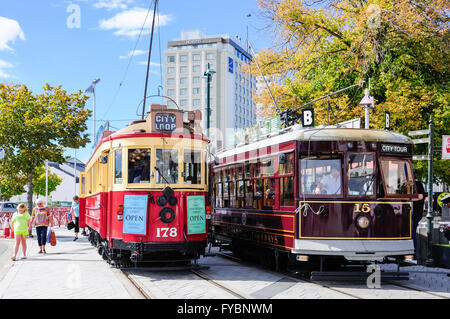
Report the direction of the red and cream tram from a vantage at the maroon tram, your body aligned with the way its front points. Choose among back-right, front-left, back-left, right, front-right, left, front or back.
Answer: back-right

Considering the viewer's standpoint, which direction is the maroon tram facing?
facing the viewer and to the right of the viewer

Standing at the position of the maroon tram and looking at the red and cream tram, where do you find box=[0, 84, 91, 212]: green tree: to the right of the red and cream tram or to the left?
right

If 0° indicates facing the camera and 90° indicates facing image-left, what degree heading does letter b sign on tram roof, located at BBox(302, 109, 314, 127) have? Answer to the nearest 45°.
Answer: approximately 0°

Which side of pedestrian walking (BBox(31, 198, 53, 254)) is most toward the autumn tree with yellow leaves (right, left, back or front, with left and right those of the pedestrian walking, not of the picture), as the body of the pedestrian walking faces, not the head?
left

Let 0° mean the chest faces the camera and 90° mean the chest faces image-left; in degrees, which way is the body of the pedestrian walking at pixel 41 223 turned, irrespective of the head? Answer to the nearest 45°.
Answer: approximately 0°

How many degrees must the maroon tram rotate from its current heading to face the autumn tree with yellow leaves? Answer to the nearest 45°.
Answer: approximately 135° to its left

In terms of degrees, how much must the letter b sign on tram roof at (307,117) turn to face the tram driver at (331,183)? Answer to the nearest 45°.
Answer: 0° — it already faces them

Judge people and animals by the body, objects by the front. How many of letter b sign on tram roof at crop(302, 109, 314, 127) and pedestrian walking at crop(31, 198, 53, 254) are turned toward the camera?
2

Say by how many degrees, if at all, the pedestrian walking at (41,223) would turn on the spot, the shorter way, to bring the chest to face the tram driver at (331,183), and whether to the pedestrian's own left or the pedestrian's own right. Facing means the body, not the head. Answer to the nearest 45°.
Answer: approximately 45° to the pedestrian's own left

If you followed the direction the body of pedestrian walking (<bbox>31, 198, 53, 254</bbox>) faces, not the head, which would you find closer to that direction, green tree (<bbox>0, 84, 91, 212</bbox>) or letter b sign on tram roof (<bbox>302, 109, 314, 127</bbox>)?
the letter b sign on tram roof

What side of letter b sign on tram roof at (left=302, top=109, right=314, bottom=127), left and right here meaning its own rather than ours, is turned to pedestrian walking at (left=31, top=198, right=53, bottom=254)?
right
